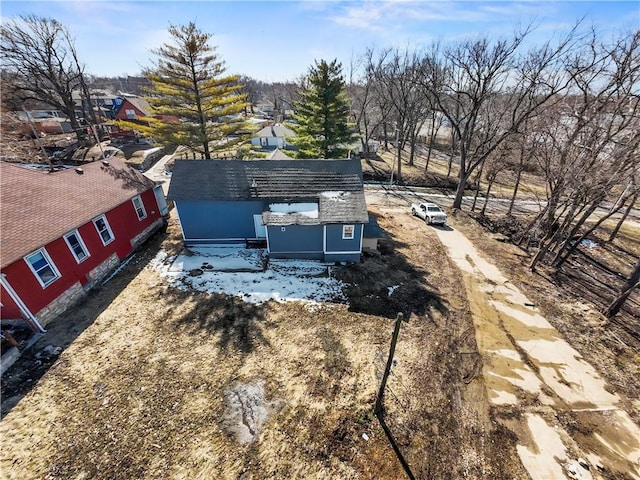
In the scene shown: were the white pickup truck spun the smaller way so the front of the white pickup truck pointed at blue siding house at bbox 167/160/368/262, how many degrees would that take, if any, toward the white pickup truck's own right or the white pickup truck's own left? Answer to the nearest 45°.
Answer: approximately 90° to the white pickup truck's own right

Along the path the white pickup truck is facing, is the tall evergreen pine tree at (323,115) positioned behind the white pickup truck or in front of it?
behind

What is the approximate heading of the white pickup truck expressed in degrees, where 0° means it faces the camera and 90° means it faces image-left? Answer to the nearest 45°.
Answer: approximately 315°

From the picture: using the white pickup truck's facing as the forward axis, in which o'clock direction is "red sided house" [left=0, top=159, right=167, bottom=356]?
The red sided house is roughly at 3 o'clock from the white pickup truck.

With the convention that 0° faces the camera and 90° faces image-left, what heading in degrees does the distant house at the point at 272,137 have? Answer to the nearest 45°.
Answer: approximately 0°
